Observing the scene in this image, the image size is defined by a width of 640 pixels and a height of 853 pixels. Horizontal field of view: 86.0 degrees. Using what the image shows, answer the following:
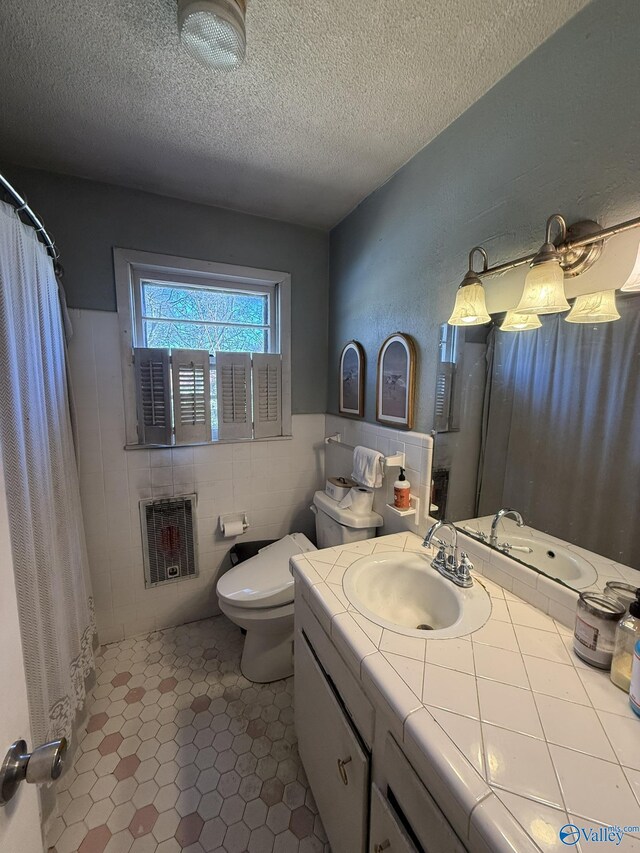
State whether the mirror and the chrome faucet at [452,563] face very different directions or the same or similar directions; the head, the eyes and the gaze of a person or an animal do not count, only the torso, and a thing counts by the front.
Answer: same or similar directions

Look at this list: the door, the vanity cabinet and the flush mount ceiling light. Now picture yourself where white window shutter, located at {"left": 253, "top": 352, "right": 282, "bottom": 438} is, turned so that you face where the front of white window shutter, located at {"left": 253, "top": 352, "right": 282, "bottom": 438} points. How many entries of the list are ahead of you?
3

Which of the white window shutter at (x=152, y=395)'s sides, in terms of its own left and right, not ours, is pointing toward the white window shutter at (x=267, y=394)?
left

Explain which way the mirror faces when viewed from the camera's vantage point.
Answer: facing the viewer and to the left of the viewer

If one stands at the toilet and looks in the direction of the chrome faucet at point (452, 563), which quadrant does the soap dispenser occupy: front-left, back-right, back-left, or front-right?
front-left

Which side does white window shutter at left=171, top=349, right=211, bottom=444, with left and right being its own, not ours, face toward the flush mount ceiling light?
front

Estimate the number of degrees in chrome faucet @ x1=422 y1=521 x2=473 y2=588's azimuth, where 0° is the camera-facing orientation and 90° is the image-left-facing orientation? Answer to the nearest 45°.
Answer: approximately 45°

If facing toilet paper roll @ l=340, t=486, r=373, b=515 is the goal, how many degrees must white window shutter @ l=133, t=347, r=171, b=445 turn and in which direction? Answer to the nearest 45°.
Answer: approximately 45° to its left

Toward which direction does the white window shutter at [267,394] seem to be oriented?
toward the camera

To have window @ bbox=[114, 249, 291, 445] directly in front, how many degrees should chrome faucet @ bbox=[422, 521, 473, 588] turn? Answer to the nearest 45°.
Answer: approximately 45° to its right

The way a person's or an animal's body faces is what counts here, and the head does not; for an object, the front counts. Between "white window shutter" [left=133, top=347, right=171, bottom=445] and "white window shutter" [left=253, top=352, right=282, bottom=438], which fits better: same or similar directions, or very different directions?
same or similar directions

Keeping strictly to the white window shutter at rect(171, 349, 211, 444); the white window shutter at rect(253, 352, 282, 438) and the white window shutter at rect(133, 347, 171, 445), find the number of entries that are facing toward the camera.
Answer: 3

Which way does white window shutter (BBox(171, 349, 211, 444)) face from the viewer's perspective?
toward the camera

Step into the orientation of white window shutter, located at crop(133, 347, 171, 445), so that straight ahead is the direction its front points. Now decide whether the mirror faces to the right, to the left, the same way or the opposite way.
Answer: to the right

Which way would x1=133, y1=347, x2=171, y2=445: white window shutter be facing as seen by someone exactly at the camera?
facing the viewer

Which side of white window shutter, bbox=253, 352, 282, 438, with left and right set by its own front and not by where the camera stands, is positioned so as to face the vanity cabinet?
front
